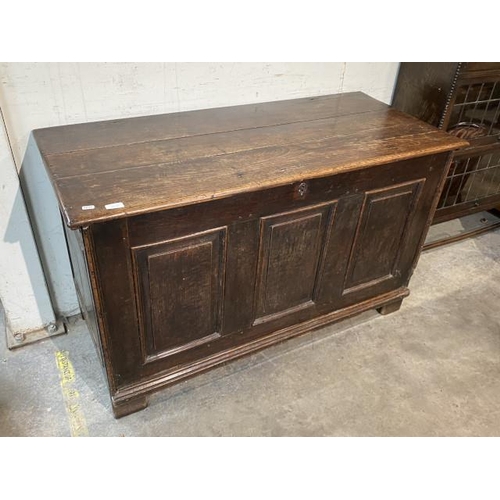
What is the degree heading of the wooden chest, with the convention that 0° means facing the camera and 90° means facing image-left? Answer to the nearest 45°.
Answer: approximately 315°

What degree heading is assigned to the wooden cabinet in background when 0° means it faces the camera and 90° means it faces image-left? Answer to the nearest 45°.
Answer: approximately 315°

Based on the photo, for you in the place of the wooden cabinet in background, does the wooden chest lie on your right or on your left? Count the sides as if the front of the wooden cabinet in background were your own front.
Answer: on your right

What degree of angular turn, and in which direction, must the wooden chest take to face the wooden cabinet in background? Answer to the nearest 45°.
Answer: approximately 90° to its left
